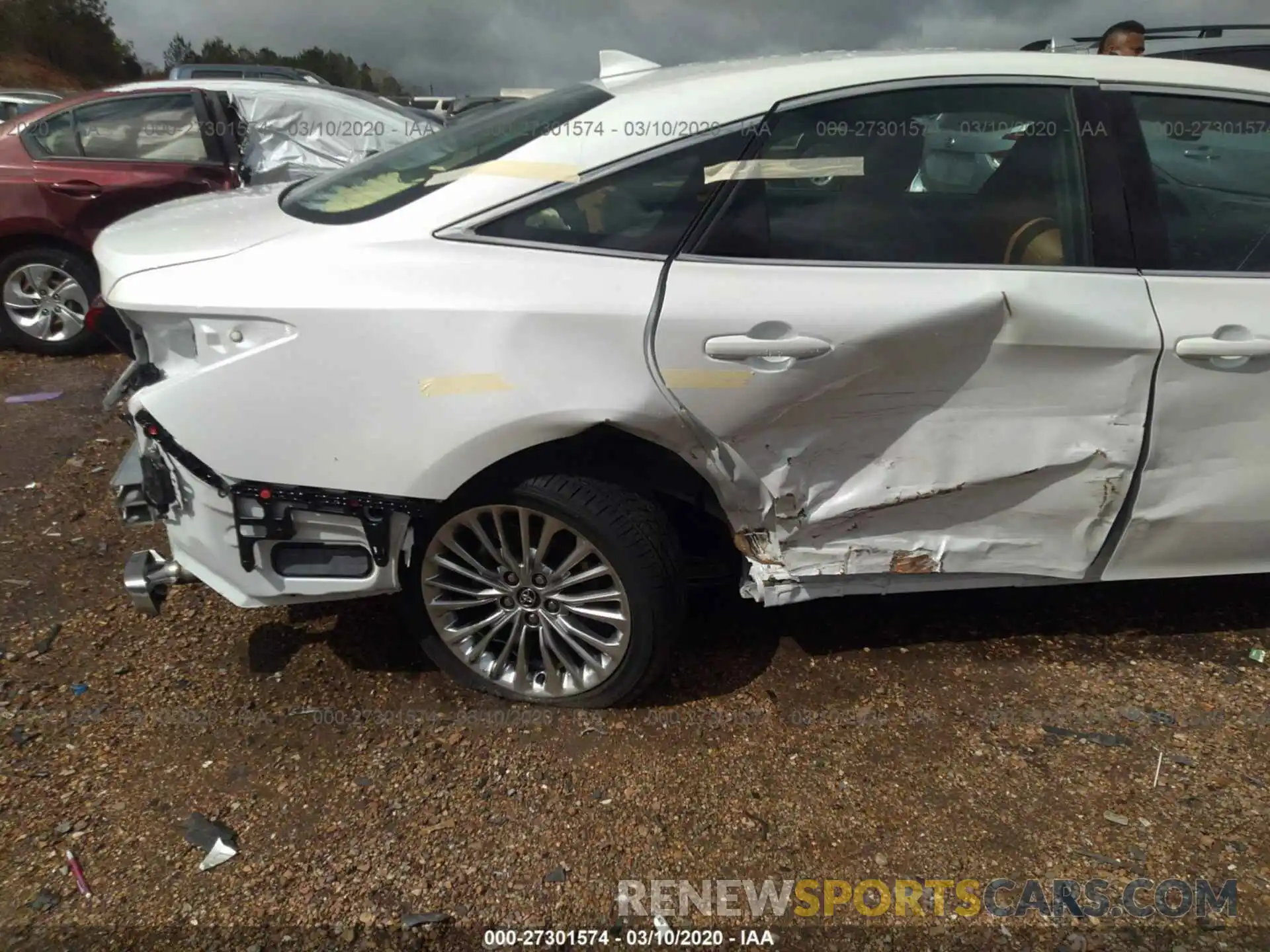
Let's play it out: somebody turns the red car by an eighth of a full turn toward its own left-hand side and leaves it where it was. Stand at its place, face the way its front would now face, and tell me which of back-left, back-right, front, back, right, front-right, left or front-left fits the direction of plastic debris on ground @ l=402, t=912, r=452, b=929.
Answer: back-right

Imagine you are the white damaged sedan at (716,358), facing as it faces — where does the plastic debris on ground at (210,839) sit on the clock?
The plastic debris on ground is roughly at 5 o'clock from the white damaged sedan.

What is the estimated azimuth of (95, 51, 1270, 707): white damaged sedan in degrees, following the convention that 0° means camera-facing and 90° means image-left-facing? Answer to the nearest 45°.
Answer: approximately 270°

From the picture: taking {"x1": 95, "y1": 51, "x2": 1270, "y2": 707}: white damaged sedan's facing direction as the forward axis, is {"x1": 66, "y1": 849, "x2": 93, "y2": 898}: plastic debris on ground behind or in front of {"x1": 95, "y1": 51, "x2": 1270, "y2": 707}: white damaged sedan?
behind

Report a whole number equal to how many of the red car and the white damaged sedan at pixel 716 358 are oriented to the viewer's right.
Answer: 2

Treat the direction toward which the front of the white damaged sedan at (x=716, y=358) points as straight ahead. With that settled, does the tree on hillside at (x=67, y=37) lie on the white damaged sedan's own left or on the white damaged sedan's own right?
on the white damaged sedan's own left

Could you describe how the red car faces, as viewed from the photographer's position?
facing to the right of the viewer

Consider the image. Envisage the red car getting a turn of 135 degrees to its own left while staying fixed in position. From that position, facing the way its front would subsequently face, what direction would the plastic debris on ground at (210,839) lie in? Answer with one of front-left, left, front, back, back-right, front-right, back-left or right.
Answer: back-left

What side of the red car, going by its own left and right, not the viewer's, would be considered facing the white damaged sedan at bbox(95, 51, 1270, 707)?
right

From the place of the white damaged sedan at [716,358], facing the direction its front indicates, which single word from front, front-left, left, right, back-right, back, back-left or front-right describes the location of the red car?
back-left

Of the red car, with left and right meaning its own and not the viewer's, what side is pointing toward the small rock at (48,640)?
right

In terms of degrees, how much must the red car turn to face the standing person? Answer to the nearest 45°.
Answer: approximately 45° to its right

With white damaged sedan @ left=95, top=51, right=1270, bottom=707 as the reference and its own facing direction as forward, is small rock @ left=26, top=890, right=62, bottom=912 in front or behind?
behind
